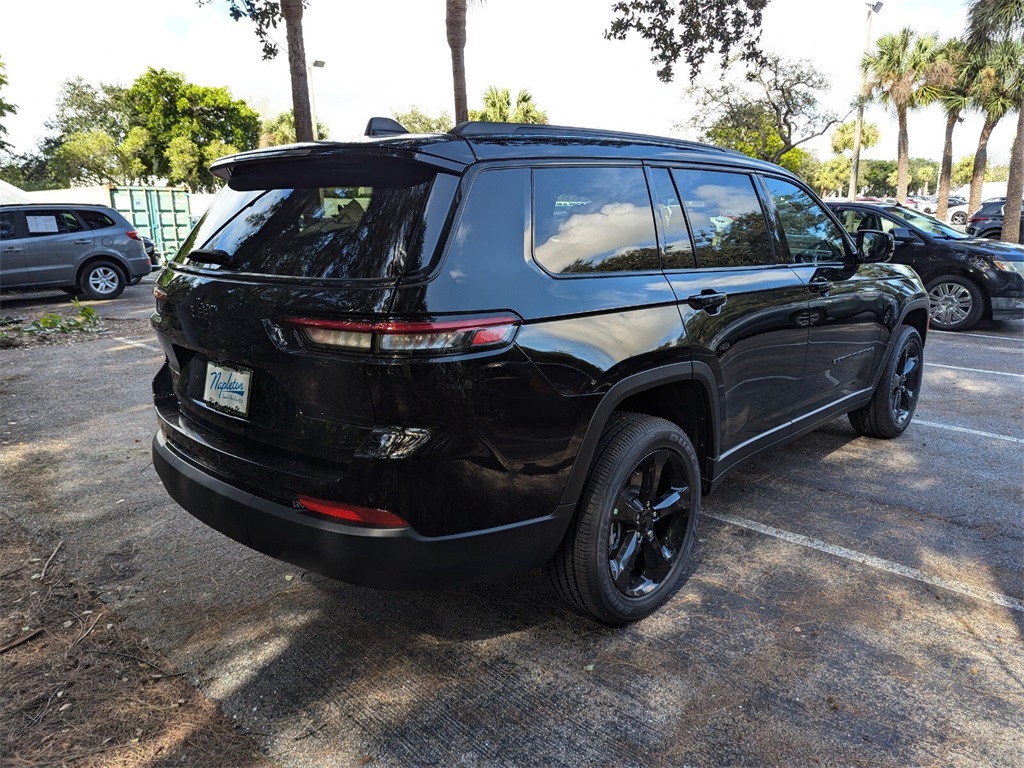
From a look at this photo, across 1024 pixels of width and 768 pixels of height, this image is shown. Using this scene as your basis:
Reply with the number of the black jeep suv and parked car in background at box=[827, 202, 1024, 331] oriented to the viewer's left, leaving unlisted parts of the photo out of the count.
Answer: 0

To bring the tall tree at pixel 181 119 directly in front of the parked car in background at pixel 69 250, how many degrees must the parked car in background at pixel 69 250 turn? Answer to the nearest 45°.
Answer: approximately 90° to its right

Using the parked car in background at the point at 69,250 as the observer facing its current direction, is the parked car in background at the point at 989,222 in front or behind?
behind

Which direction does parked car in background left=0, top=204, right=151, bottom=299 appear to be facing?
to the viewer's left

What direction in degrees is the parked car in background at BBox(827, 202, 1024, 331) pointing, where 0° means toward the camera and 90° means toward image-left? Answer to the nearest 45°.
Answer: approximately 315°

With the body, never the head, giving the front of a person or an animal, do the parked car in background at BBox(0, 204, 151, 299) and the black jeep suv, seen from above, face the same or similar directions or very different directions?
very different directions

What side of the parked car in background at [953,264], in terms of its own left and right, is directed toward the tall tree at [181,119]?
back

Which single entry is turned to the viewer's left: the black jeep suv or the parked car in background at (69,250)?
the parked car in background

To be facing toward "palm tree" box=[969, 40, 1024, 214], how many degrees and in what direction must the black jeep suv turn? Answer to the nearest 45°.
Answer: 0° — it already faces it

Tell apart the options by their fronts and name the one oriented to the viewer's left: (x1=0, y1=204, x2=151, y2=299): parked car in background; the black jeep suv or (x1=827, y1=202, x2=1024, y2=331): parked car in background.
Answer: (x1=0, y1=204, x2=151, y2=299): parked car in background

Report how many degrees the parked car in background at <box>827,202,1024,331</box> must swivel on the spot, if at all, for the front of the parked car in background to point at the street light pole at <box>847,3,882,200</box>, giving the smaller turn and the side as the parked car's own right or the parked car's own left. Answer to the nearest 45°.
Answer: approximately 135° to the parked car's own left

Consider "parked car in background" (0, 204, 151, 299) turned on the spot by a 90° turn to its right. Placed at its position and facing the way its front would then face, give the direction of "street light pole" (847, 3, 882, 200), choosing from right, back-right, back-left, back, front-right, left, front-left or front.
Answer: right

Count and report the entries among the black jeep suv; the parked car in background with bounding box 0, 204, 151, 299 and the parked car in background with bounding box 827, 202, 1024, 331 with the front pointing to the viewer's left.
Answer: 1

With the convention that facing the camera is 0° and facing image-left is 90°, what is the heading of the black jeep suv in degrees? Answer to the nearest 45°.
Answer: approximately 225°
